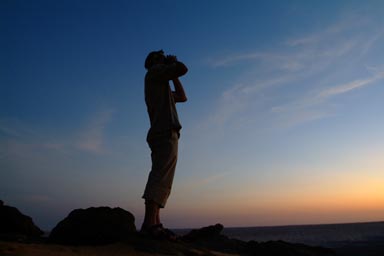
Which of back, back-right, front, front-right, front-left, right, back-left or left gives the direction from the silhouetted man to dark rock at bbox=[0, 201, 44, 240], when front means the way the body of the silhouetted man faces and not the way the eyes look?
back-left

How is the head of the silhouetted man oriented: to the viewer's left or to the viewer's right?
to the viewer's right

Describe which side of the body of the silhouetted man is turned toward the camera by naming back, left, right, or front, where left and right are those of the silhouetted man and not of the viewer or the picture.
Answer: right
